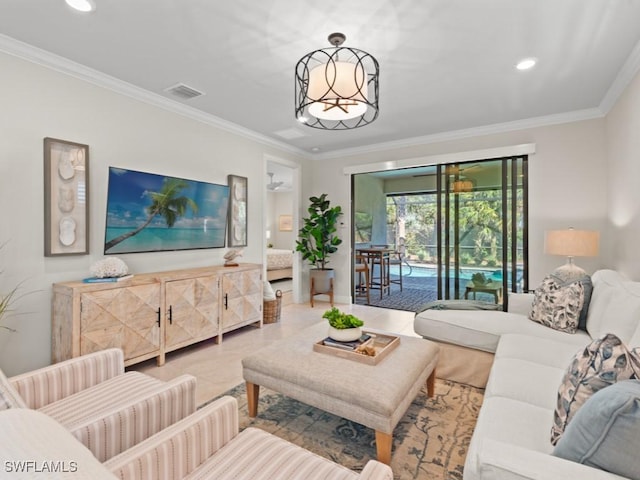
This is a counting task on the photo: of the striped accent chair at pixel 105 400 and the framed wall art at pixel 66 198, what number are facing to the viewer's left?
0

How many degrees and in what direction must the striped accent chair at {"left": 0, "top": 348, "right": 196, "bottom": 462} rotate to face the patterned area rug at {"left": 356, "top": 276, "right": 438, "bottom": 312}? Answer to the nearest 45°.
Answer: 0° — it already faces it

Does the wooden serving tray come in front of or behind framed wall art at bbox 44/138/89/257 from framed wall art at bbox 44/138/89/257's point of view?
in front

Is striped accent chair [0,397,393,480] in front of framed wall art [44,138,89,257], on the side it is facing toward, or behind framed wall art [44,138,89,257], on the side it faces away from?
in front

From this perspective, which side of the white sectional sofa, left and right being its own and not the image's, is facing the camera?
left

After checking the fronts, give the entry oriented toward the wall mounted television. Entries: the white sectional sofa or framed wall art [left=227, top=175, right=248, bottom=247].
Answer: the white sectional sofa

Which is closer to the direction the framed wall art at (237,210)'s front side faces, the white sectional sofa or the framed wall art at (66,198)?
the white sectional sofa

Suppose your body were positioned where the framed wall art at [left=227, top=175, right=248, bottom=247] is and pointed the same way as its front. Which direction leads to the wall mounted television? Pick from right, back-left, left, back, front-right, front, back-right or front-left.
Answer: right

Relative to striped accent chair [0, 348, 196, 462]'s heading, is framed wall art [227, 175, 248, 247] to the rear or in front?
in front

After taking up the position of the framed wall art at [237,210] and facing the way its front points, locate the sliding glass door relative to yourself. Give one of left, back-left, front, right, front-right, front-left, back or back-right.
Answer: front-left

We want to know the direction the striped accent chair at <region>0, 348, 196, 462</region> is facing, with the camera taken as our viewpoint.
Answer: facing away from the viewer and to the right of the viewer

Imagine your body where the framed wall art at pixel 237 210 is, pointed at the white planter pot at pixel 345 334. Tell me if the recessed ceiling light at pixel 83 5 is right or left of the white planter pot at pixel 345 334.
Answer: right

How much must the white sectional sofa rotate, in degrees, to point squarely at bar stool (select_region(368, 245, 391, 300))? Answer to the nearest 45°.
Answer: approximately 45° to its right

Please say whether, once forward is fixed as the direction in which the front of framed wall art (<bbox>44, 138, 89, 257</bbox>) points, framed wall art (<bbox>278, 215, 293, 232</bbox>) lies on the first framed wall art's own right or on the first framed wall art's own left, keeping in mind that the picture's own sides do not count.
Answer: on the first framed wall art's own left

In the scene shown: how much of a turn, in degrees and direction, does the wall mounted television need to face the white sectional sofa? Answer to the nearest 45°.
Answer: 0° — it already faces it

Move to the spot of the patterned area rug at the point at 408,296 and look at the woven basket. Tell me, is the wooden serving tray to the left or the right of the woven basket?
left
